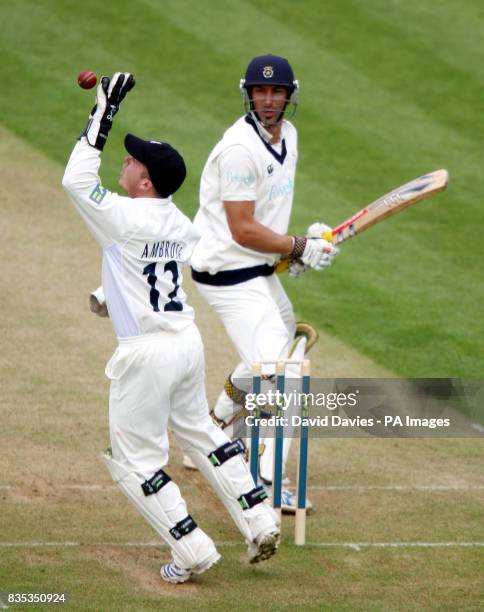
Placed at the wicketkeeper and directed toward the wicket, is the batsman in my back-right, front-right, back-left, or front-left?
front-left

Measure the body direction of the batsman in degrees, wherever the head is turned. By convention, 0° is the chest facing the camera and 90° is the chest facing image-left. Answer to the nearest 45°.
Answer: approximately 315°

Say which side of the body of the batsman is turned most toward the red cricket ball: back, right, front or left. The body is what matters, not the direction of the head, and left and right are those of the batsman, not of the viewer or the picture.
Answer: right

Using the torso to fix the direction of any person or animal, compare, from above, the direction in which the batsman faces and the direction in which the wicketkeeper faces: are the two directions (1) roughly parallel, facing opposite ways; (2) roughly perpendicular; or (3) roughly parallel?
roughly parallel, facing opposite ways

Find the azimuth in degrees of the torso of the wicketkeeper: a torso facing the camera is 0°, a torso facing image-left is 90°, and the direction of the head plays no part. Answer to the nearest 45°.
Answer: approximately 135°

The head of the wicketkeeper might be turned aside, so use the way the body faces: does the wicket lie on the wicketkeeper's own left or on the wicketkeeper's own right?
on the wicketkeeper's own right

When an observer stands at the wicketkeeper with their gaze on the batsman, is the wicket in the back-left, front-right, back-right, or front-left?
front-right
